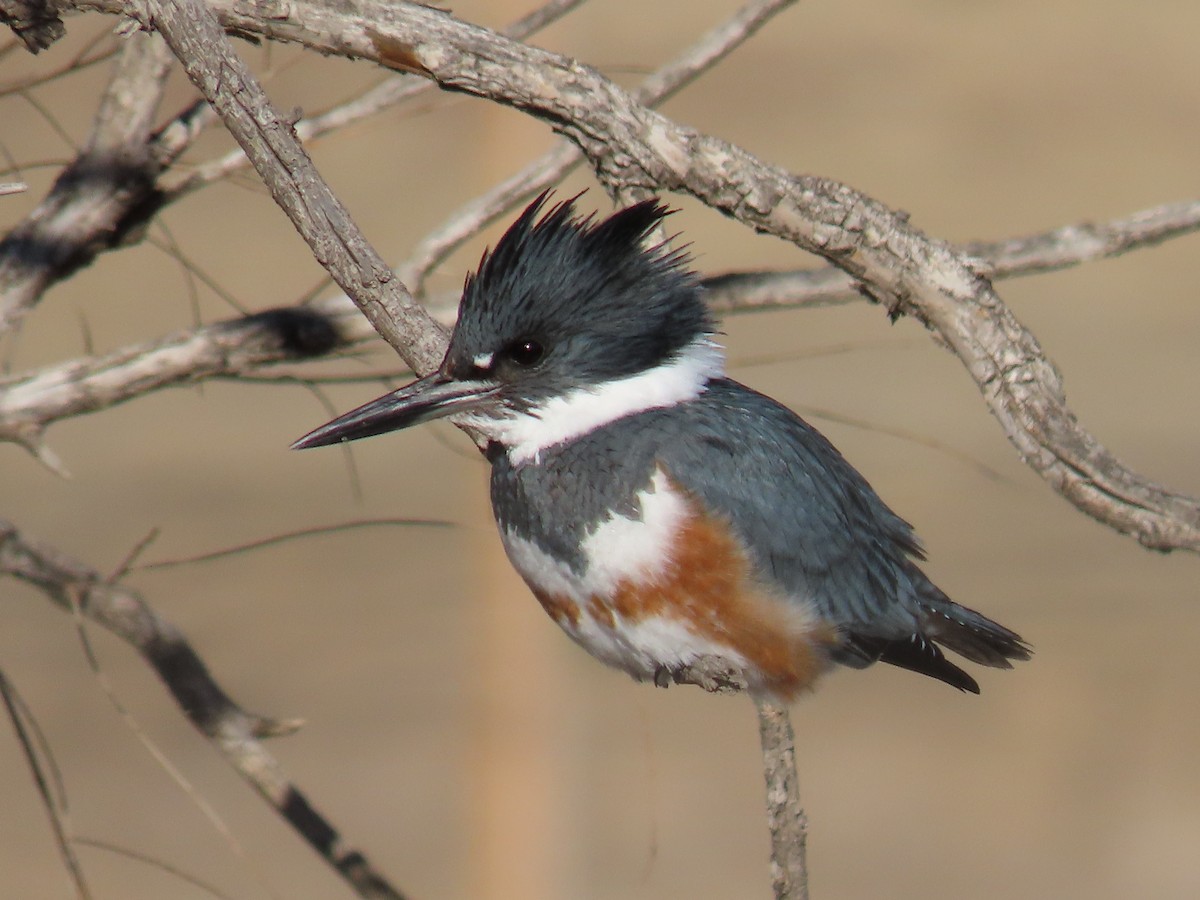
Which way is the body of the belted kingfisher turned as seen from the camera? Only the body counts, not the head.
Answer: to the viewer's left
